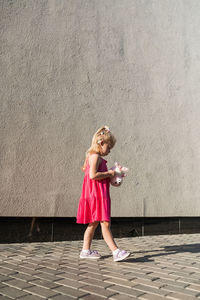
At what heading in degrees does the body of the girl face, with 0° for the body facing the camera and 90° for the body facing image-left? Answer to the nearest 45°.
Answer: approximately 270°

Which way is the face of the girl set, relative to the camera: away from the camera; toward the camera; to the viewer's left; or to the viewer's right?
to the viewer's right
